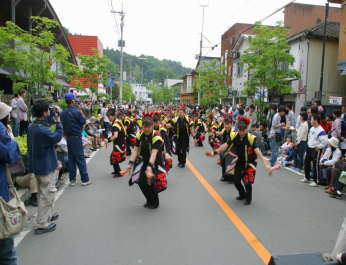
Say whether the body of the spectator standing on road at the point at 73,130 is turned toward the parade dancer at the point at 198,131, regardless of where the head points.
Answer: yes

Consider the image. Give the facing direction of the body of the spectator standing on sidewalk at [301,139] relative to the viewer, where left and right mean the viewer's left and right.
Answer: facing to the left of the viewer

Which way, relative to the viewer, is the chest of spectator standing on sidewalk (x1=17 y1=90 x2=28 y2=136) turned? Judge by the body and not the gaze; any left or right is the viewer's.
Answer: facing to the right of the viewer

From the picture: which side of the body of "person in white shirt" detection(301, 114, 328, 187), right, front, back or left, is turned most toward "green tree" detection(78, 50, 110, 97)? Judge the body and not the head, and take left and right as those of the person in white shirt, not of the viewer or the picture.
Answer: right

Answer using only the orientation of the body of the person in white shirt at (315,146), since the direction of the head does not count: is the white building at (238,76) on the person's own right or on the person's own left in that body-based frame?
on the person's own right

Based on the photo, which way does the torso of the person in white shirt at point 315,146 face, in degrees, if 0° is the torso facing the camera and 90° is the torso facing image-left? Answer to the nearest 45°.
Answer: approximately 45°

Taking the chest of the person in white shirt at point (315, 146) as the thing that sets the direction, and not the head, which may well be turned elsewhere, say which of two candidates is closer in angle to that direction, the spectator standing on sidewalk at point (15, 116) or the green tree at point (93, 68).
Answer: the spectator standing on sidewalk

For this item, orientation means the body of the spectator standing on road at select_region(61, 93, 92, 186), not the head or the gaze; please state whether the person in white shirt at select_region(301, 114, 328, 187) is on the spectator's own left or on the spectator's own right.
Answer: on the spectator's own right

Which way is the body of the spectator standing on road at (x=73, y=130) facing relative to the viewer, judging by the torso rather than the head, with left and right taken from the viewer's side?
facing away from the viewer and to the right of the viewer
